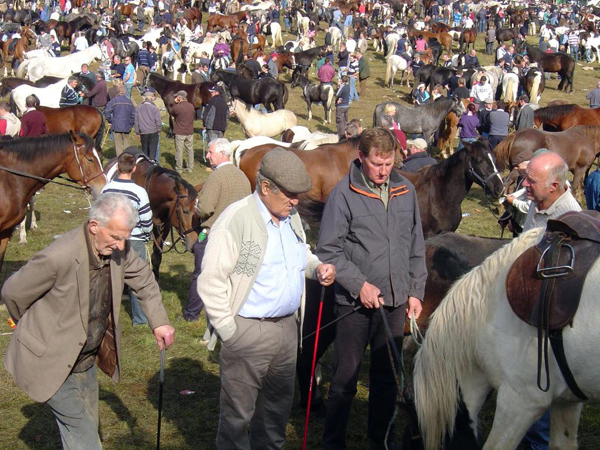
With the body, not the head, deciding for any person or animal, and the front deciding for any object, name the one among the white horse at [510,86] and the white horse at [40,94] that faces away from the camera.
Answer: the white horse at [510,86]

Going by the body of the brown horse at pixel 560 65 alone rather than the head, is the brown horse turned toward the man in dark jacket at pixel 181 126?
no

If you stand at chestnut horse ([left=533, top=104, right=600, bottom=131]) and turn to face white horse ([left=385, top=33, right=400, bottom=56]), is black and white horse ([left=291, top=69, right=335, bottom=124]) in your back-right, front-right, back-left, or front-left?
front-left

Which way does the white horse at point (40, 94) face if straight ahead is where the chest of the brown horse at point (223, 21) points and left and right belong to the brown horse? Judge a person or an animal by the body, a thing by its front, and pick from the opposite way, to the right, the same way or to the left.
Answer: the same way

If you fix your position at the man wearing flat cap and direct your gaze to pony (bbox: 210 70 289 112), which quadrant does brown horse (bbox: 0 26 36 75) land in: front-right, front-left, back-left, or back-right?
front-left

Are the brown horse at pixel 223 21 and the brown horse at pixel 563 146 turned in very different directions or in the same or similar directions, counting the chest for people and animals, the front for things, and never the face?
same or similar directions

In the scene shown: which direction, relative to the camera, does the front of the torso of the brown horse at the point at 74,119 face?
to the viewer's left

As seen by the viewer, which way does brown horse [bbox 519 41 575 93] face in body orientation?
to the viewer's left

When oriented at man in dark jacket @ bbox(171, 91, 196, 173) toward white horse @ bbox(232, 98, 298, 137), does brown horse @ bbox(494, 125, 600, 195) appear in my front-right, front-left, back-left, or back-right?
front-right

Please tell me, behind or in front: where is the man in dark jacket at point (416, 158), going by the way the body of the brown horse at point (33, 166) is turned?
in front

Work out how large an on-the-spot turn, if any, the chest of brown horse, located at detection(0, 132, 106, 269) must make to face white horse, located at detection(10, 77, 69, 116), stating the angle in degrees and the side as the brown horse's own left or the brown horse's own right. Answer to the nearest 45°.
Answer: approximately 90° to the brown horse's own left

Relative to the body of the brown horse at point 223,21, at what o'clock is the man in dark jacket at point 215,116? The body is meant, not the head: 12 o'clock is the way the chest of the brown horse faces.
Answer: The man in dark jacket is roughly at 3 o'clock from the brown horse.

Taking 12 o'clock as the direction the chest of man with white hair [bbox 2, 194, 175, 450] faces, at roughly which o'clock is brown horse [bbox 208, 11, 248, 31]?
The brown horse is roughly at 8 o'clock from the man with white hair.

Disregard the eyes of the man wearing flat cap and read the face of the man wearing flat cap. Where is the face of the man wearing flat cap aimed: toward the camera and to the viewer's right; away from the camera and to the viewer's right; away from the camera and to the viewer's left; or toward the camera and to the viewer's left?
toward the camera and to the viewer's right

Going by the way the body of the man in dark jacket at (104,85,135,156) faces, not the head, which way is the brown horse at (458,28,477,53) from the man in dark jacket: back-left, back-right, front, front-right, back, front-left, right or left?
front-right
